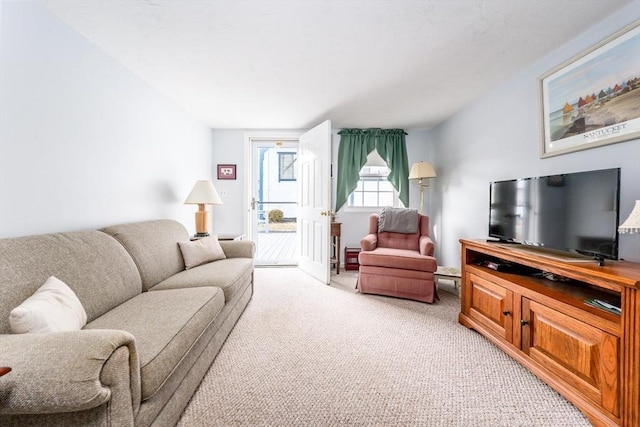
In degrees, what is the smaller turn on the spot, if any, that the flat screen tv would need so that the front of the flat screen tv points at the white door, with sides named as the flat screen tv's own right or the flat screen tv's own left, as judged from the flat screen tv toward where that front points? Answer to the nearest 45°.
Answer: approximately 45° to the flat screen tv's own right

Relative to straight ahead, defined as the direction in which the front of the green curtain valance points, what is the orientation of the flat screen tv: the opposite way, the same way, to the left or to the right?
to the right

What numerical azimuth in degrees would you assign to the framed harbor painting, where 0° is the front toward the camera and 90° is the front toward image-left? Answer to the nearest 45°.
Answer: approximately 45°

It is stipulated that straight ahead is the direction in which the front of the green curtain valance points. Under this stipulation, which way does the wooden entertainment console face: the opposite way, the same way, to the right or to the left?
to the right

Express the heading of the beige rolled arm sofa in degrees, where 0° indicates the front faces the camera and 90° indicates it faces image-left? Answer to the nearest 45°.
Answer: approximately 315°

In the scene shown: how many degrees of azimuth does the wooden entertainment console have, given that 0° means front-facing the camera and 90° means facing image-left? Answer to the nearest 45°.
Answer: approximately 45°

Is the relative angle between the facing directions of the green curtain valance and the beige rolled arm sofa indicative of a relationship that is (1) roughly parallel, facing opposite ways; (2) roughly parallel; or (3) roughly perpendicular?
roughly perpendicular

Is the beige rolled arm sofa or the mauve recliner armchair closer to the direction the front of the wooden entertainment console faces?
the beige rolled arm sofa

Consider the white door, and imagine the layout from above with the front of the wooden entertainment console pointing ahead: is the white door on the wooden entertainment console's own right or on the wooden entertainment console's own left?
on the wooden entertainment console's own right

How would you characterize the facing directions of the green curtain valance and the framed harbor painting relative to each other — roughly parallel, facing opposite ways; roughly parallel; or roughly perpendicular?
roughly perpendicular

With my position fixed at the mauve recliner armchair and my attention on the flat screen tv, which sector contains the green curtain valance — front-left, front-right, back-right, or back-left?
back-left

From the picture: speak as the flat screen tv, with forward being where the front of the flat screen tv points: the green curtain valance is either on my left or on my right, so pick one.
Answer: on my right

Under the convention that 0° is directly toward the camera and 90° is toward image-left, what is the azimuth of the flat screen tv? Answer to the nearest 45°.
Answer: approximately 45°
